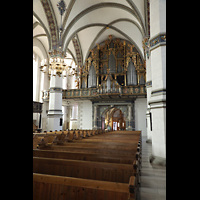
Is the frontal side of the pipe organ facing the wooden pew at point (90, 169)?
yes

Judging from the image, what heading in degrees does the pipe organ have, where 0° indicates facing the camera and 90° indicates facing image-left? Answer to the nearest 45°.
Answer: approximately 0°

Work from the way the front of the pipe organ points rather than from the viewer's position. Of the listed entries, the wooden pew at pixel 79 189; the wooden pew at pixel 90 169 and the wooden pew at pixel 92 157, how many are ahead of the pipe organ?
3

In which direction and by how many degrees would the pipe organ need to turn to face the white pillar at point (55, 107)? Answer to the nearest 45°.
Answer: approximately 45° to its right

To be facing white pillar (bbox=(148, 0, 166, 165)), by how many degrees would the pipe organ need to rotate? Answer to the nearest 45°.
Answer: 0° — it already faces it

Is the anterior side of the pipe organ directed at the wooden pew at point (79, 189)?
yes

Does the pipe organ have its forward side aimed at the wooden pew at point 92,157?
yes
